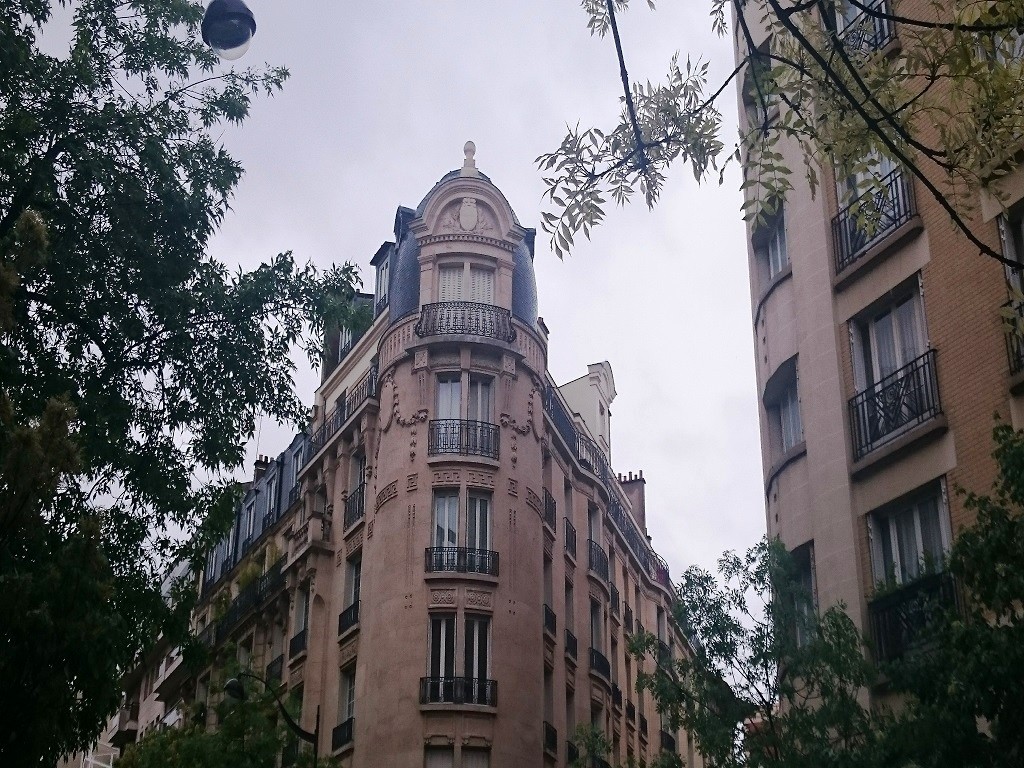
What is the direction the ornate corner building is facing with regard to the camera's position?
facing the viewer

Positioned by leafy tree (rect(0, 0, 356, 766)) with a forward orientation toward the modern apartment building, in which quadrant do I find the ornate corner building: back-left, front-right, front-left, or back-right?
front-left

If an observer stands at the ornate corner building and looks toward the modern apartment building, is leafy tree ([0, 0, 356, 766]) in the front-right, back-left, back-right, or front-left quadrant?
front-right

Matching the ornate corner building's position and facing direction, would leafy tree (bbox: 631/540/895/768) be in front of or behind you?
in front

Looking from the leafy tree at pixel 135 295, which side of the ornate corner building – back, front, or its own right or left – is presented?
front

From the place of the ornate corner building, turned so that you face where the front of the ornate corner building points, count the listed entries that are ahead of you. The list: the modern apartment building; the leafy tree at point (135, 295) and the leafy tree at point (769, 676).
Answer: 3

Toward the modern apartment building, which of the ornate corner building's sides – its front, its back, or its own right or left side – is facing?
front
